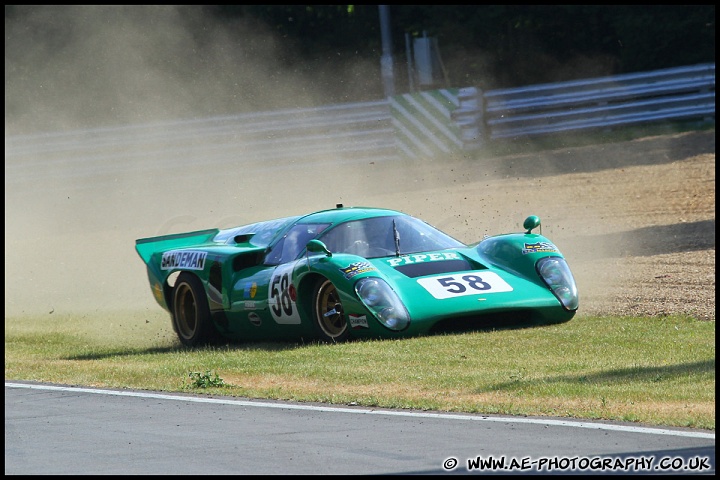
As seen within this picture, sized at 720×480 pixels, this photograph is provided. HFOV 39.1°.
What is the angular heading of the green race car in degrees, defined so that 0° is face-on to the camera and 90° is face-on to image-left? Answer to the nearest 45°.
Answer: approximately 315°

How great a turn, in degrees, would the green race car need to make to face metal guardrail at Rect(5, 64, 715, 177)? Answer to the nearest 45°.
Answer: approximately 135° to its left

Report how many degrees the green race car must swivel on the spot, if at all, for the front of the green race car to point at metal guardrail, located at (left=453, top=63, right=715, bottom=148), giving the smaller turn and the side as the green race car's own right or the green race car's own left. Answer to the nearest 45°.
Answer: approximately 135° to the green race car's own left
